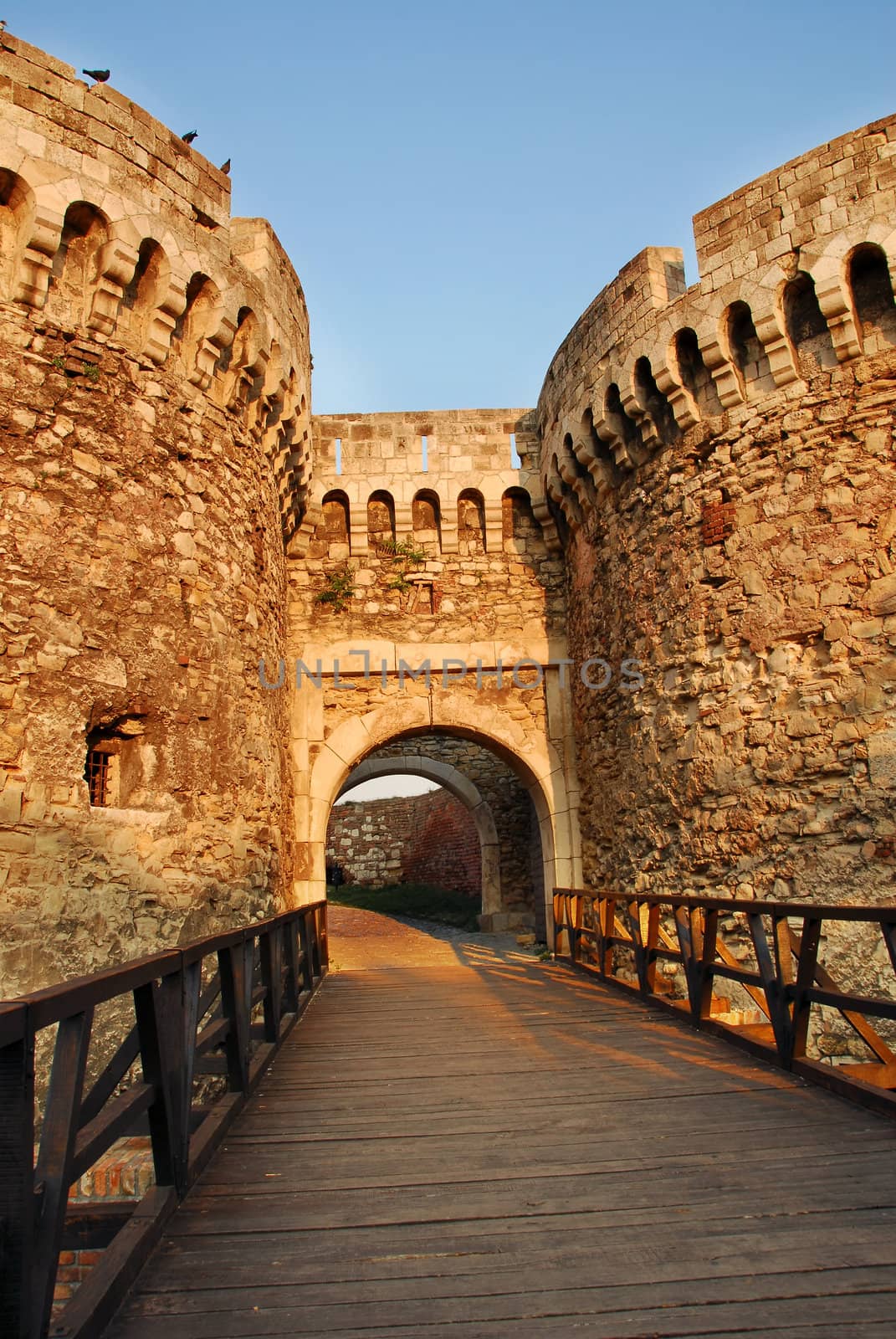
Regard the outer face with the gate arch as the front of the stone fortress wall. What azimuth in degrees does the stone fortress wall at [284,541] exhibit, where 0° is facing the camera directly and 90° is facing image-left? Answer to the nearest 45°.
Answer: approximately 0°

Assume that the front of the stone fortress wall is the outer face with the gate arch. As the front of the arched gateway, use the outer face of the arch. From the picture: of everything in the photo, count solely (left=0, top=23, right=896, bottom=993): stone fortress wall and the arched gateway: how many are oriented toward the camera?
2

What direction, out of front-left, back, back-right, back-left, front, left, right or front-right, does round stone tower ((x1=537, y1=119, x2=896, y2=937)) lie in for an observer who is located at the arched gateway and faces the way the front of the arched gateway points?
front-left

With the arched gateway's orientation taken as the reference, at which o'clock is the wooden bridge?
The wooden bridge is roughly at 12 o'clock from the arched gateway.

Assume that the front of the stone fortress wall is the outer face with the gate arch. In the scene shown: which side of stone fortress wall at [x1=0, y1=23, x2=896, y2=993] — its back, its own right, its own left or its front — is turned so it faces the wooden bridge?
front

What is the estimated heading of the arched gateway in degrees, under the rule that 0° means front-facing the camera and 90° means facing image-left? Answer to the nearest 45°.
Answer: approximately 0°

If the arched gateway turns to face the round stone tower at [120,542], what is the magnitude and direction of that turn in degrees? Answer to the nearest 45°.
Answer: approximately 45° to its right

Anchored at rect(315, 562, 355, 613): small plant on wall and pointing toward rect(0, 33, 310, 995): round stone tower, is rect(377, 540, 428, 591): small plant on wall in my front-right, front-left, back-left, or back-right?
back-left
